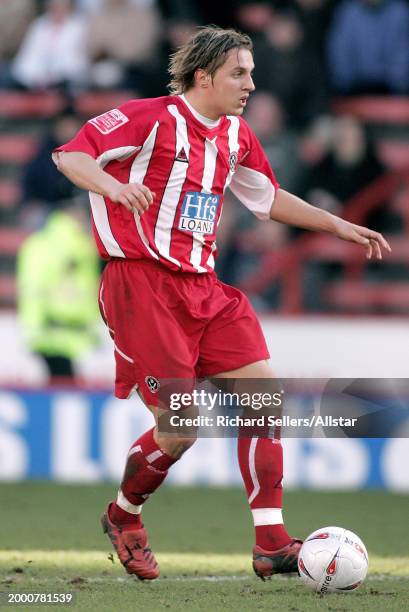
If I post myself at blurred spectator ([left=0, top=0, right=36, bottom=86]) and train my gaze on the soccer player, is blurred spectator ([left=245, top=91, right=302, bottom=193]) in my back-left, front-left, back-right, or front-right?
front-left

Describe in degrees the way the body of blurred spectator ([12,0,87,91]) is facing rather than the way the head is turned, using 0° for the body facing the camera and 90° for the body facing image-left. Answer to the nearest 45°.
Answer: approximately 0°

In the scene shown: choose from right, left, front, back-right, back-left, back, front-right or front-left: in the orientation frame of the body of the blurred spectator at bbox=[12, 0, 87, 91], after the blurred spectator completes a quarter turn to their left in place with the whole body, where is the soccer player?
right

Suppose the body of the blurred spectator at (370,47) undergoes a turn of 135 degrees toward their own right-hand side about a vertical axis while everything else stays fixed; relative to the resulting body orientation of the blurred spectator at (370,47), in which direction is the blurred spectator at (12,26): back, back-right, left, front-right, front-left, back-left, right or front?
front-left

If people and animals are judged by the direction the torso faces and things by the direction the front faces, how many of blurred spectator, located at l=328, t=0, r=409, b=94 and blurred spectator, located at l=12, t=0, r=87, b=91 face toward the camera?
2

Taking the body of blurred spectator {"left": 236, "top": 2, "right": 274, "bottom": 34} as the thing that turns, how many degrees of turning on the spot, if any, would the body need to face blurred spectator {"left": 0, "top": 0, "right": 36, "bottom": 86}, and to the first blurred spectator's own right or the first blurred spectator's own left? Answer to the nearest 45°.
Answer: approximately 90° to the first blurred spectator's own right

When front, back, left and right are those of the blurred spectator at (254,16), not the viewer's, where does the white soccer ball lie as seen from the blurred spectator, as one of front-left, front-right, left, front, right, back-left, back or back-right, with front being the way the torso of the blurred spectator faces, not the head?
front

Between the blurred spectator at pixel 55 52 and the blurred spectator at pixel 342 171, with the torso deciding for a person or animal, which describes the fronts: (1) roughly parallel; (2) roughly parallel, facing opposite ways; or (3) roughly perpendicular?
roughly parallel

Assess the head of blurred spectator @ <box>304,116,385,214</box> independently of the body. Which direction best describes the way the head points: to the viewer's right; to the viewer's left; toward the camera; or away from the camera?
toward the camera

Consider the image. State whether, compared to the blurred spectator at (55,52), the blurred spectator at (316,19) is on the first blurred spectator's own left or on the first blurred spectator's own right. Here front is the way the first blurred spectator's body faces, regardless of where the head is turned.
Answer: on the first blurred spectator's own left

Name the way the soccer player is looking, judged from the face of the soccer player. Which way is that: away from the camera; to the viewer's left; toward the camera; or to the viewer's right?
to the viewer's right

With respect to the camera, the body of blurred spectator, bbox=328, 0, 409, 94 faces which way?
toward the camera

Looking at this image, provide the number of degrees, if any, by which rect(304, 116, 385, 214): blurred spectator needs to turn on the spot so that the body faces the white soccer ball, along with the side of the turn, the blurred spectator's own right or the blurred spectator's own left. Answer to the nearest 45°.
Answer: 0° — they already face it

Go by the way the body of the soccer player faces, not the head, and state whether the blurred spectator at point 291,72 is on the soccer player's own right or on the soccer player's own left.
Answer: on the soccer player's own left

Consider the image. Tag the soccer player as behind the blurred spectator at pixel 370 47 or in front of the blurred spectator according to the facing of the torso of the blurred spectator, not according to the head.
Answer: in front

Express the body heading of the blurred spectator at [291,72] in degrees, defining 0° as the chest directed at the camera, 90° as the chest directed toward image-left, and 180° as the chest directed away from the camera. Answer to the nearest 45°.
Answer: approximately 0°
